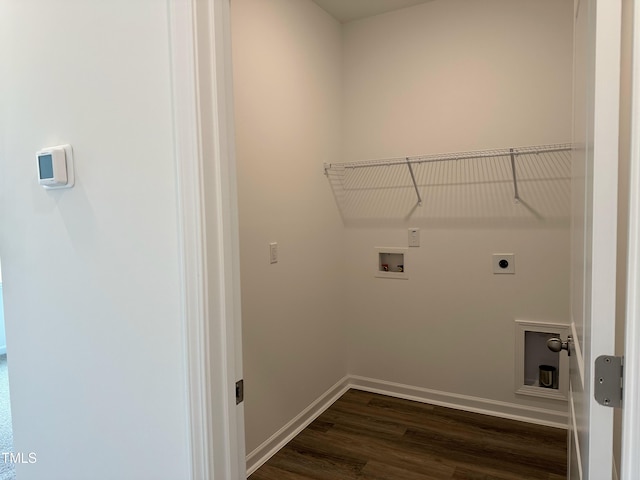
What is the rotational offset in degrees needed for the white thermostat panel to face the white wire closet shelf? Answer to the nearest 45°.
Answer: approximately 135° to its left

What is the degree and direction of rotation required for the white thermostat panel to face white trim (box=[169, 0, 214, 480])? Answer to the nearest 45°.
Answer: approximately 90° to its left

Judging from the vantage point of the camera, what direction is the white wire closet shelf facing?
facing the viewer

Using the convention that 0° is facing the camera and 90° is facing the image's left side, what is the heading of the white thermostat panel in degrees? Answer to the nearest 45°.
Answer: approximately 45°

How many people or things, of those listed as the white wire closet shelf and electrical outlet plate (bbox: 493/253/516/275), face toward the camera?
2

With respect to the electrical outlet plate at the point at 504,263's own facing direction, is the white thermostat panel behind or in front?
in front

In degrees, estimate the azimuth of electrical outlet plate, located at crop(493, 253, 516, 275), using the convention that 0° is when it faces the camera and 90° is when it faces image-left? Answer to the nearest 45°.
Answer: approximately 0°

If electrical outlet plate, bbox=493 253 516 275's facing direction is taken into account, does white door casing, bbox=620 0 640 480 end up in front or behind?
in front

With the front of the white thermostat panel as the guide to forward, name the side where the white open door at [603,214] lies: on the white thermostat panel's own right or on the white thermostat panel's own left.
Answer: on the white thermostat panel's own left

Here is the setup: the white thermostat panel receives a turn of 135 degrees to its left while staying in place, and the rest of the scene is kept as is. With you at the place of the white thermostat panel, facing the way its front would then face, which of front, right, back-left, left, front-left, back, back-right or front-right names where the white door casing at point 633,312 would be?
front-right
